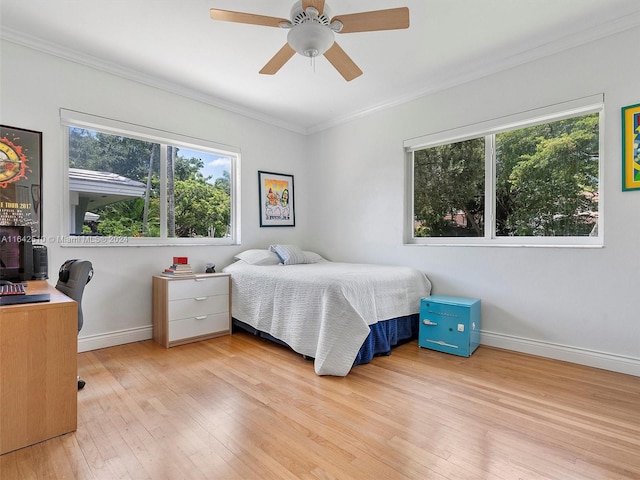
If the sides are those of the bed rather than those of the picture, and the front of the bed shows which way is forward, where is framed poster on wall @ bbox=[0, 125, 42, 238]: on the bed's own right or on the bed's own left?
on the bed's own right

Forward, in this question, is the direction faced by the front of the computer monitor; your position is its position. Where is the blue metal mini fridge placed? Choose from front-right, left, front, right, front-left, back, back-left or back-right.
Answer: front-left

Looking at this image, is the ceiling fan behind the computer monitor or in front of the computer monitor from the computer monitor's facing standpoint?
in front

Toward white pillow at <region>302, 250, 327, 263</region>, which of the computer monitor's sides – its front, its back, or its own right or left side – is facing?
left

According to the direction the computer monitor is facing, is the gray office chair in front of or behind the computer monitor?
in front

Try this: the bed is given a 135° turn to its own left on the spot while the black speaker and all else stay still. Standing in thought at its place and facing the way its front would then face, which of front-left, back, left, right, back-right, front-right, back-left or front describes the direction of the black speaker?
left

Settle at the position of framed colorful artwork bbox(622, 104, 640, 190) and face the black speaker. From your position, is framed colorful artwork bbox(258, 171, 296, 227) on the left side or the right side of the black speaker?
right

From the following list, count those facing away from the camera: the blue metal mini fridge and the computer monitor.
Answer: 0

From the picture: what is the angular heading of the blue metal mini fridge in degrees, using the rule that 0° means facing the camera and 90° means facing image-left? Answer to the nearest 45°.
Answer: approximately 45°
